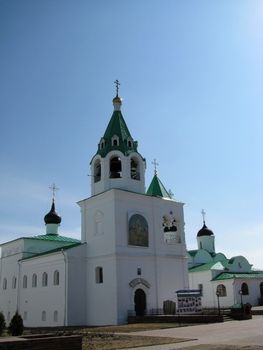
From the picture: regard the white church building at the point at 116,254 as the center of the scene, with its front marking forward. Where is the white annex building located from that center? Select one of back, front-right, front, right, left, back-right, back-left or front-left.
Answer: left

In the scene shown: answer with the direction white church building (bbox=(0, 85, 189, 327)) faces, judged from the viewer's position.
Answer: facing the viewer and to the right of the viewer
